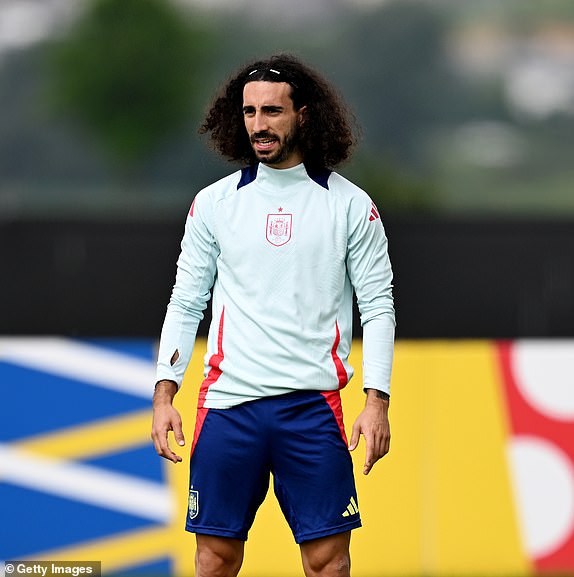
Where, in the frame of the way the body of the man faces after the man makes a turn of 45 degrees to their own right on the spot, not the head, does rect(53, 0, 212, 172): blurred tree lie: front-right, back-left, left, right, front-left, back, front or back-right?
back-right

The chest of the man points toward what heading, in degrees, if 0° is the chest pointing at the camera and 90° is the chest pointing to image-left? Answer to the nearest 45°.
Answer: approximately 0°
